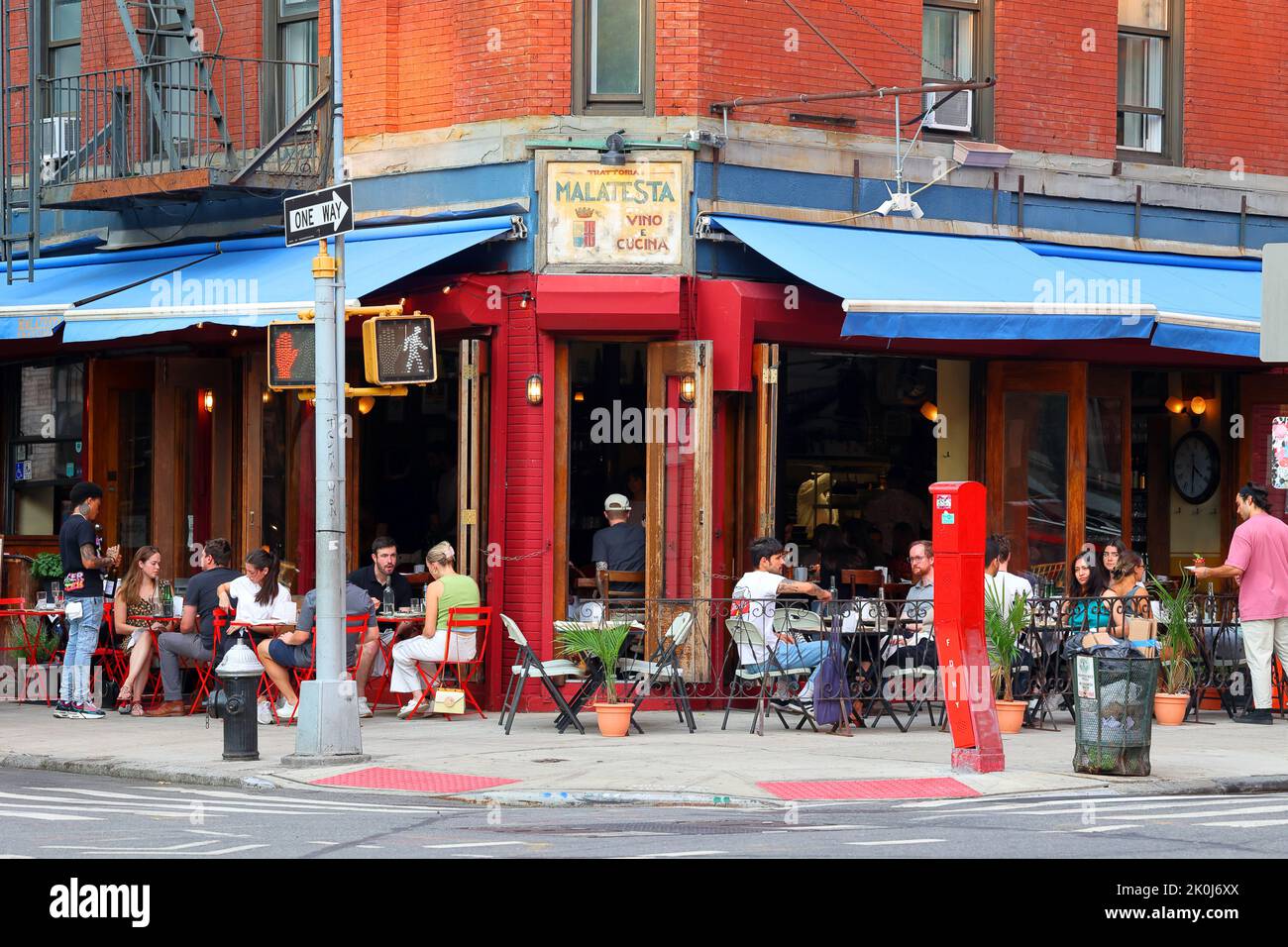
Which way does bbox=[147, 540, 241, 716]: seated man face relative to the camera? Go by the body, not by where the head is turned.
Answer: to the viewer's left

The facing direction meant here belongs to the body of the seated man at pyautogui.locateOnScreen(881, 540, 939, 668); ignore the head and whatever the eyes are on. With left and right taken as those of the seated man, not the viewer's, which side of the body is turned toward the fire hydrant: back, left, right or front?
front

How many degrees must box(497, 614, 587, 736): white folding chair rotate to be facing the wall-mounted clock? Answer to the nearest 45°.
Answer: approximately 45° to its left

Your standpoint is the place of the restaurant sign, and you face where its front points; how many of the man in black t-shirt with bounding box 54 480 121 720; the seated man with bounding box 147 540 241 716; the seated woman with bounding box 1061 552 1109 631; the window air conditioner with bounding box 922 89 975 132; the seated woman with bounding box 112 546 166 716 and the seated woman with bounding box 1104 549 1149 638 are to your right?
3

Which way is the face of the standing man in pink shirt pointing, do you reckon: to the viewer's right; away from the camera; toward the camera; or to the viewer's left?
to the viewer's left

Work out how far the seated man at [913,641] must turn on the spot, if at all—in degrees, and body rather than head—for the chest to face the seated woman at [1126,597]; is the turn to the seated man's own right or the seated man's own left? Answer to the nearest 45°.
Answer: approximately 135° to the seated man's own left

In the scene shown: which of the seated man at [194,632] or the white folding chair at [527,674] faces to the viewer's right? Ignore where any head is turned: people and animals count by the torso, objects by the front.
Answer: the white folding chair

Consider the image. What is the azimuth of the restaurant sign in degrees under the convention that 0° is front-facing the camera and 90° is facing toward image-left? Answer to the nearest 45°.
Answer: approximately 0°

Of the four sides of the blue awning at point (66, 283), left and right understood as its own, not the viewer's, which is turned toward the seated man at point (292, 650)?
left

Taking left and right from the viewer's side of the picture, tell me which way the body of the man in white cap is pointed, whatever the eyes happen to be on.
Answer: facing away from the viewer

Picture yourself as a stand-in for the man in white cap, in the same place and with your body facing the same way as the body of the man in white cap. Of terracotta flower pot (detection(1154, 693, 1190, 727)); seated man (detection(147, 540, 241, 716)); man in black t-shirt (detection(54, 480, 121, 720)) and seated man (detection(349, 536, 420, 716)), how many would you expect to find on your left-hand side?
3

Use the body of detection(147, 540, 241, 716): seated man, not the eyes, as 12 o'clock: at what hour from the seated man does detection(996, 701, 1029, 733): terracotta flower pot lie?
The terracotta flower pot is roughly at 7 o'clock from the seated man.

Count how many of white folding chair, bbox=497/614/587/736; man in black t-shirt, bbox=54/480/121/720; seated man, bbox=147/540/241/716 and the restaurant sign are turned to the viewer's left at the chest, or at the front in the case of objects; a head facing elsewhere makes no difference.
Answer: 1

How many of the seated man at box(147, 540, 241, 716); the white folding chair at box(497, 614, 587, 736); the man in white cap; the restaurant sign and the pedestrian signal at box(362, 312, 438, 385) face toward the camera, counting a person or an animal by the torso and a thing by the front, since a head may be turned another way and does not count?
2

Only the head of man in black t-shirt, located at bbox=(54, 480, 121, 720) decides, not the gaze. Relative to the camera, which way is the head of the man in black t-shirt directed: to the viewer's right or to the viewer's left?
to the viewer's right
